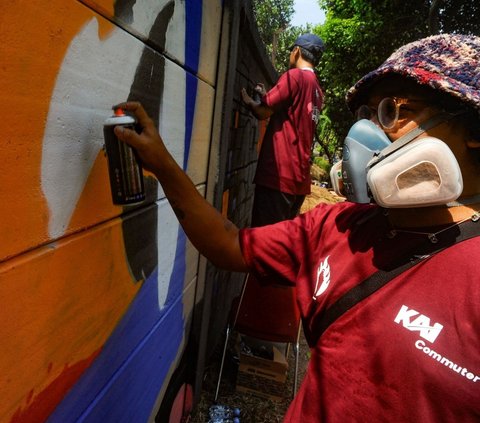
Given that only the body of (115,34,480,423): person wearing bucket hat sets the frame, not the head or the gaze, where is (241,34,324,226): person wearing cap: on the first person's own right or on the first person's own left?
on the first person's own right

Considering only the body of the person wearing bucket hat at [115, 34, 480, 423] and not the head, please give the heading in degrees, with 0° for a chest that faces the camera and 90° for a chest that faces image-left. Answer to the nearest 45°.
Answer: approximately 45°

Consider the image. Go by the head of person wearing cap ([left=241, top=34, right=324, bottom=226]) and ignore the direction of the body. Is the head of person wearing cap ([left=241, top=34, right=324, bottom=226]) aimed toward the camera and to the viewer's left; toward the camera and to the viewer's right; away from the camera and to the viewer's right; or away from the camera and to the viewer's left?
away from the camera and to the viewer's left
